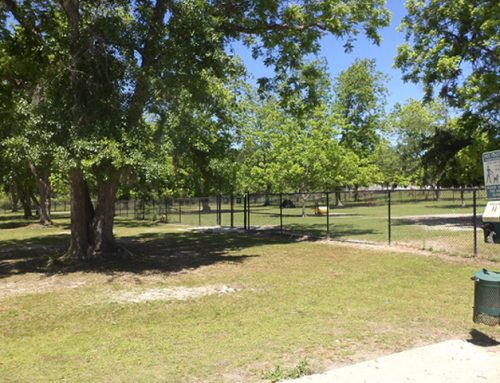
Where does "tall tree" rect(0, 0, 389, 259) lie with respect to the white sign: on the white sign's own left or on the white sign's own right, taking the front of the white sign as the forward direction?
on the white sign's own right

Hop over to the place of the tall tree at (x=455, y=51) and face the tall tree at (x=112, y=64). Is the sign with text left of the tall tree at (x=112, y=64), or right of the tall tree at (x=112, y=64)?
left

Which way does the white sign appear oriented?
toward the camera

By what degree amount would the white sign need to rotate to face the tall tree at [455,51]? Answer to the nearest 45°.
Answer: approximately 180°
